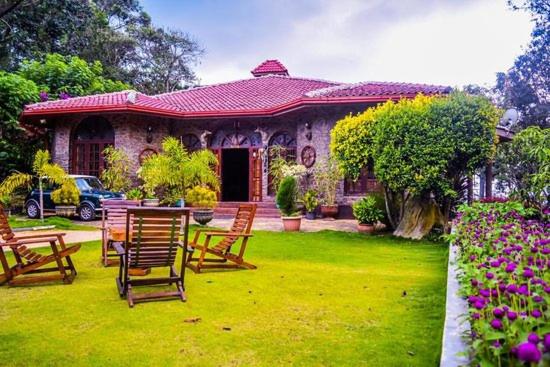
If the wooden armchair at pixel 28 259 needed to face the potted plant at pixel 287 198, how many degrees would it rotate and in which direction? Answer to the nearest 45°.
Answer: approximately 45° to its left

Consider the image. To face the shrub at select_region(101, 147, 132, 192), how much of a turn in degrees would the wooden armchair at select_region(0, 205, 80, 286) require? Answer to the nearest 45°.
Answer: approximately 90° to its left

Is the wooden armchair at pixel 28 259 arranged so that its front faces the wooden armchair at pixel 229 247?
yes

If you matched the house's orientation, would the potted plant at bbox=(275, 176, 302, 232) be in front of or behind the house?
in front

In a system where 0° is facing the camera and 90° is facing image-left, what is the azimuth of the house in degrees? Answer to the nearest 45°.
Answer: approximately 0°

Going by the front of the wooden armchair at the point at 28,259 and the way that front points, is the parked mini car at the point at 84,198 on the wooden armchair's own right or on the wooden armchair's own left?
on the wooden armchair's own left

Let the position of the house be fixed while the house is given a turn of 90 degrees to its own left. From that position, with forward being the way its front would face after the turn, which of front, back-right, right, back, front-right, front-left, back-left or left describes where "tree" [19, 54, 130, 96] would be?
back-left

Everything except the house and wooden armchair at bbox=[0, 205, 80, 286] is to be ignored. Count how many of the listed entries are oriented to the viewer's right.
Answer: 1

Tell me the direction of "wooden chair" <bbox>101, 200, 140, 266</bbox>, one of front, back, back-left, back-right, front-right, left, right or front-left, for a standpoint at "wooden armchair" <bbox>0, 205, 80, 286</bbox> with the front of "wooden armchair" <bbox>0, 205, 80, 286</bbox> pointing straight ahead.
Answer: front-left

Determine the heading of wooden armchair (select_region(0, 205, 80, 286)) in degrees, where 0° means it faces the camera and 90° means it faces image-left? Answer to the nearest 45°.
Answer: approximately 270°

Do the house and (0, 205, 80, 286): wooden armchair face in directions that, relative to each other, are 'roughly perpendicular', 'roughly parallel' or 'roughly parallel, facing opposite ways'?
roughly perpendicular

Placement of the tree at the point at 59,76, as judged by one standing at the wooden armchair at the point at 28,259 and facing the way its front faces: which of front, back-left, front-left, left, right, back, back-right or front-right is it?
left

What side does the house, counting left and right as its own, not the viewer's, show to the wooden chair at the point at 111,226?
front

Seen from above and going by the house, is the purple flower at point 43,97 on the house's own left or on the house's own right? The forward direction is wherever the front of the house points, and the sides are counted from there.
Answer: on the house's own right
